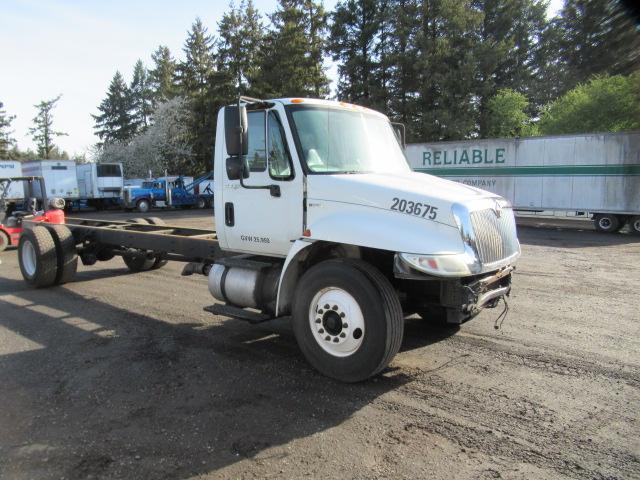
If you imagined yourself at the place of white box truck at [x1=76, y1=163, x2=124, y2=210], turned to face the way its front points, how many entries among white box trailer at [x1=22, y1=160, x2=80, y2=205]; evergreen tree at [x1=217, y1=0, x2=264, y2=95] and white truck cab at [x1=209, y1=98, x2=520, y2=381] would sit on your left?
1

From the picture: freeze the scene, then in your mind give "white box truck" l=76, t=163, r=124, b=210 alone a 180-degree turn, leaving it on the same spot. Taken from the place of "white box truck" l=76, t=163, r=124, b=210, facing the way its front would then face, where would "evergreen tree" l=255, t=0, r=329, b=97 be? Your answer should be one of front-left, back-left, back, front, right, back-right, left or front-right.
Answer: back-right

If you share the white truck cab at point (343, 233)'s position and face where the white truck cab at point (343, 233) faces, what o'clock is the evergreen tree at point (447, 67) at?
The evergreen tree is roughly at 8 o'clock from the white truck cab.

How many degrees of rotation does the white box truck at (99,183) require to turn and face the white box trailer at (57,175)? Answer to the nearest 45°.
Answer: approximately 90° to its right

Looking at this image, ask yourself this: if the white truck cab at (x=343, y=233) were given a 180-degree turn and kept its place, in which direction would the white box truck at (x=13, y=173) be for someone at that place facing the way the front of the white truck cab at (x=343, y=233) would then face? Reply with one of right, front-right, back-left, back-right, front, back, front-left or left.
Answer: front

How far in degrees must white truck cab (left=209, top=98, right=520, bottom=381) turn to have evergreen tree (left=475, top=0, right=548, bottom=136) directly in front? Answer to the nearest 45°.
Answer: approximately 135° to its left

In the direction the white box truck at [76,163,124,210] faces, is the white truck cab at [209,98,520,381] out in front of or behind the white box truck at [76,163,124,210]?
in front

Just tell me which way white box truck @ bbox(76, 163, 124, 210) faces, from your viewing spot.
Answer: facing the viewer and to the right of the viewer

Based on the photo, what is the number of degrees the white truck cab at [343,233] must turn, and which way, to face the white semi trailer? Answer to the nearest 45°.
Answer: approximately 90° to its left

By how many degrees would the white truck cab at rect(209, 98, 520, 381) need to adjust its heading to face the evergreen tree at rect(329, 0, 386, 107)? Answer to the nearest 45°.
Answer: approximately 135° to its left

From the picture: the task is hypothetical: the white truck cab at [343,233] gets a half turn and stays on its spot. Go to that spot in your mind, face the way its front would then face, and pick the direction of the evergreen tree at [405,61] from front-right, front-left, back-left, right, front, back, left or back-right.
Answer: front-right

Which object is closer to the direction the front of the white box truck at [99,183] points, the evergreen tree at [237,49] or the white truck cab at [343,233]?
the white truck cab

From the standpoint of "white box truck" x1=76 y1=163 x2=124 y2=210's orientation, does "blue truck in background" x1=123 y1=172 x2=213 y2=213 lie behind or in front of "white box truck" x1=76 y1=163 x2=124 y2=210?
in front

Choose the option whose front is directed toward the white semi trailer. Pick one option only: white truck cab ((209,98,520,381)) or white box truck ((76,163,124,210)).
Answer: the white box truck
